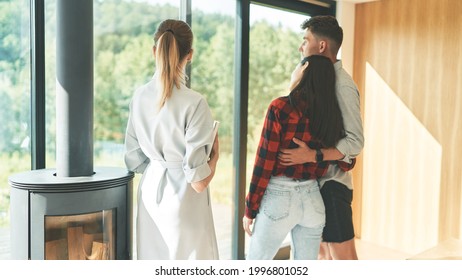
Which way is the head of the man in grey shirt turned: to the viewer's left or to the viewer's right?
to the viewer's left

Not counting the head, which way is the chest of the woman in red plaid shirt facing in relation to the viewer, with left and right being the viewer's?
facing away from the viewer and to the left of the viewer
